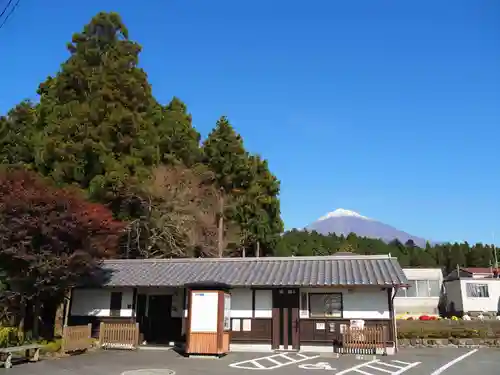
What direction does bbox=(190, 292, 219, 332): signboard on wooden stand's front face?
toward the camera

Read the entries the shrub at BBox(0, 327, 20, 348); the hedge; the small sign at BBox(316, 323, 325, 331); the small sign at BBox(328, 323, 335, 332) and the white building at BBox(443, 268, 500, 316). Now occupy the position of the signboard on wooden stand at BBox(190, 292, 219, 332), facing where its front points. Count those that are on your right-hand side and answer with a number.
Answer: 1

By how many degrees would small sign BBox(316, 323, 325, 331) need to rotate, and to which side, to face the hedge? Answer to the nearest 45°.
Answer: approximately 135° to its left

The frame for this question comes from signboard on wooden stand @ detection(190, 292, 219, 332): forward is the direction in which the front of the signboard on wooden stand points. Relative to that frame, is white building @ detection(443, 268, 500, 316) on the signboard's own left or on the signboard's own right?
on the signboard's own left

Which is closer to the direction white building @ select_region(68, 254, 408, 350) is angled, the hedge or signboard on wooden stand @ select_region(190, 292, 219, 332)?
the signboard on wooden stand

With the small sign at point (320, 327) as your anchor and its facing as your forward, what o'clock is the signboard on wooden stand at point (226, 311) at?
The signboard on wooden stand is roughly at 2 o'clock from the small sign.

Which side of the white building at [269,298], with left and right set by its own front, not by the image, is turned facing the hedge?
left

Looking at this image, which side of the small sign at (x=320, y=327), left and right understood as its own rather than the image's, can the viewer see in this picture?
front

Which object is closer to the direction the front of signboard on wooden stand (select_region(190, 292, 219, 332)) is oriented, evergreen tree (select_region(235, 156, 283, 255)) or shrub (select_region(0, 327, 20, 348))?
the shrub

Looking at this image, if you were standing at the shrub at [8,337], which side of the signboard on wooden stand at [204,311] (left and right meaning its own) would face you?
right

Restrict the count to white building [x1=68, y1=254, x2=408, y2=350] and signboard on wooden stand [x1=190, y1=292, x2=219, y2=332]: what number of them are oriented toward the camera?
2

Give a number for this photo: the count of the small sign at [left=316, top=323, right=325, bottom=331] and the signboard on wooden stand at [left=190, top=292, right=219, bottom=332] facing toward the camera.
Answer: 2
